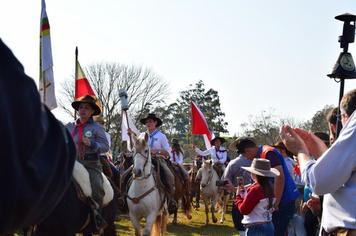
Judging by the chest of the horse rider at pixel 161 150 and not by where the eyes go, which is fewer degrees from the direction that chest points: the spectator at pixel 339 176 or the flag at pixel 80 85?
the spectator

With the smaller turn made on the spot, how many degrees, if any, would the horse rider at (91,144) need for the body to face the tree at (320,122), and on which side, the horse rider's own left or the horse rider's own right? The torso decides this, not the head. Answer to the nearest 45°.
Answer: approximately 180°

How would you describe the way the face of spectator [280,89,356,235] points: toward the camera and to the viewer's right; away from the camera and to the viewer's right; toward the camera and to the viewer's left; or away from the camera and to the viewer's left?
away from the camera and to the viewer's left

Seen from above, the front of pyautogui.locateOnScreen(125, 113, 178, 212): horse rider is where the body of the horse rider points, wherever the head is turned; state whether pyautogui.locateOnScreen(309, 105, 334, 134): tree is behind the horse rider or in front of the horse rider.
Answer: behind

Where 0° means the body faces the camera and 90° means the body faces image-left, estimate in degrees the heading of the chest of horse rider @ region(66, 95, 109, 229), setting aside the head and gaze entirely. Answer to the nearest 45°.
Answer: approximately 45°
